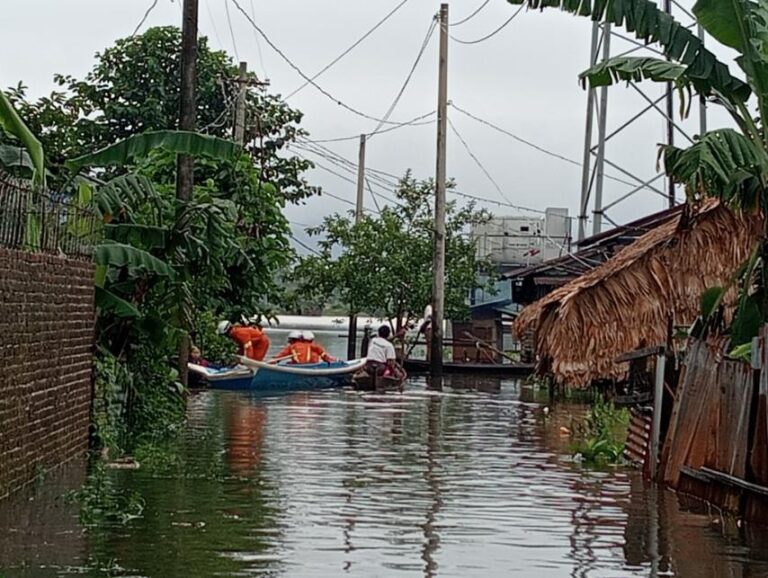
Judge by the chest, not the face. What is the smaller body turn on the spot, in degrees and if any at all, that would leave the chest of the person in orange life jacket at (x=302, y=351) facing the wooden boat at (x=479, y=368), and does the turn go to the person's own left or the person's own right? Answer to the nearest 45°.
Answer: approximately 135° to the person's own left

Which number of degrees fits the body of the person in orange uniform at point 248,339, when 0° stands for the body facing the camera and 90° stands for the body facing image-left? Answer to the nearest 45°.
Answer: approximately 90°

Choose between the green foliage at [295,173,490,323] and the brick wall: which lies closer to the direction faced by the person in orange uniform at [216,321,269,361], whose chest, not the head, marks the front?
the brick wall

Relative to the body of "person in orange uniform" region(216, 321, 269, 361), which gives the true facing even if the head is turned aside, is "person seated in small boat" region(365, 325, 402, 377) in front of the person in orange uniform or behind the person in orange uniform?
behind
